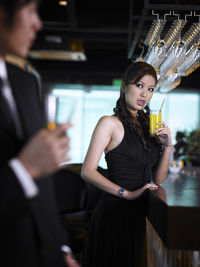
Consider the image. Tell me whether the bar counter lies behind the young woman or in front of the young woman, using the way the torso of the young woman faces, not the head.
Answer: in front

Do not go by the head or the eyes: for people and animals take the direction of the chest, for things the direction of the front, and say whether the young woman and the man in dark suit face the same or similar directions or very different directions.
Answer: same or similar directions

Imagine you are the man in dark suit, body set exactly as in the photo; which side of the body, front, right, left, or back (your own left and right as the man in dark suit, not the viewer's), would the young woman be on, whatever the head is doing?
left

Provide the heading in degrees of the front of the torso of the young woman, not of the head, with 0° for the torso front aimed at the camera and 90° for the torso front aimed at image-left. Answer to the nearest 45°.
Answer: approximately 315°

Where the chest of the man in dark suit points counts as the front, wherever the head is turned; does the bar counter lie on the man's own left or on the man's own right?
on the man's own left

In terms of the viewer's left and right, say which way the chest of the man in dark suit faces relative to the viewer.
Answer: facing the viewer and to the right of the viewer

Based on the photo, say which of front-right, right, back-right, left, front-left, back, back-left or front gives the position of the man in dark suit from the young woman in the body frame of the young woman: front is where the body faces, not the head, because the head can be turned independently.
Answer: front-right

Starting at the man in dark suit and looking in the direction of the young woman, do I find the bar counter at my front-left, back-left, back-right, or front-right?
front-right

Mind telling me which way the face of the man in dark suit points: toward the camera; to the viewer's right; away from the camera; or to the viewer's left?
to the viewer's right

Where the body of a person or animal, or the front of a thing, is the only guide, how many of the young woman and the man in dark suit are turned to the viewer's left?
0
